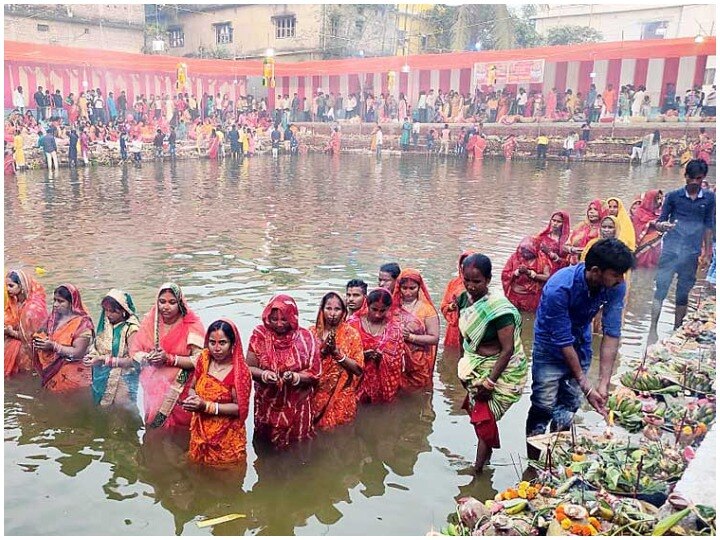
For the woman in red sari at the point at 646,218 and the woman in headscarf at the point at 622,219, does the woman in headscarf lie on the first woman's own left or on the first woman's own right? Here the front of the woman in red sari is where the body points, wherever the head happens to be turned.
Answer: on the first woman's own right

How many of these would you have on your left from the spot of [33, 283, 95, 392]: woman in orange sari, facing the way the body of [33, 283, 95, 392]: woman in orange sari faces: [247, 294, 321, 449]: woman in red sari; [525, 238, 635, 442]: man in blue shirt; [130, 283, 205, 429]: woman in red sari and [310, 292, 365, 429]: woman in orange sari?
4

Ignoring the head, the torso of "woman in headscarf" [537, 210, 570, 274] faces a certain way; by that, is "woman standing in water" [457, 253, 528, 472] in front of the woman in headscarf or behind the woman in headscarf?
in front

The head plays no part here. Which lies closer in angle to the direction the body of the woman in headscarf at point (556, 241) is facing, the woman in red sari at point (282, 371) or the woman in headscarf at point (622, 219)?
the woman in red sari

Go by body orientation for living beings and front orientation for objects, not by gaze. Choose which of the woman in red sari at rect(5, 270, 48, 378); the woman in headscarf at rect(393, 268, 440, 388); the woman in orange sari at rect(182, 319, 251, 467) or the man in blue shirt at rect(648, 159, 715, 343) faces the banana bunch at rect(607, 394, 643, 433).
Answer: the man in blue shirt

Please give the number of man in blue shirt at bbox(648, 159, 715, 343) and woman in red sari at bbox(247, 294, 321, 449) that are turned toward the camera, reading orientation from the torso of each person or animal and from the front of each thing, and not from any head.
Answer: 2

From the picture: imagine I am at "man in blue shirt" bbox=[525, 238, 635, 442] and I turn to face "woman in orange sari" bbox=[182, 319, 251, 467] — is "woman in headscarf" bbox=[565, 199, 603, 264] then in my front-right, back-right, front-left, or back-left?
back-right

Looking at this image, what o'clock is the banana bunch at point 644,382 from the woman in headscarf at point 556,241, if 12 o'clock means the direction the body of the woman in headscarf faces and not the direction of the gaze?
The banana bunch is roughly at 10 o'clock from the woman in headscarf.

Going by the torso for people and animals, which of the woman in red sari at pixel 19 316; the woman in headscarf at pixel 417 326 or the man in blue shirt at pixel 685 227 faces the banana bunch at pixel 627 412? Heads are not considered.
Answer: the man in blue shirt

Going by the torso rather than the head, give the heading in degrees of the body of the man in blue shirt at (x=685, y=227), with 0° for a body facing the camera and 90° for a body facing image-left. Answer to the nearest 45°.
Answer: approximately 0°
